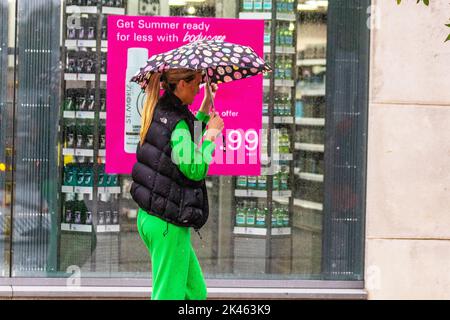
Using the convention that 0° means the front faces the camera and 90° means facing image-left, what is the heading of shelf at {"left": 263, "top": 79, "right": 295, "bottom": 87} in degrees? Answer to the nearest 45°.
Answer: approximately 0°

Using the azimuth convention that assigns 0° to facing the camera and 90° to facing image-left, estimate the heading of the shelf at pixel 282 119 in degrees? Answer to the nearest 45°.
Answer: approximately 0°

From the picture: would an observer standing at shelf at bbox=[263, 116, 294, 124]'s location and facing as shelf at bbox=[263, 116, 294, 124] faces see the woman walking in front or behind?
in front

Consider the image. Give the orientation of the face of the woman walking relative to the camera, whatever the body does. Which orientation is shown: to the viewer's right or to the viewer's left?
to the viewer's right

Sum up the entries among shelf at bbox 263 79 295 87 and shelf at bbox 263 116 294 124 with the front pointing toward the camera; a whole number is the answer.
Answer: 2
